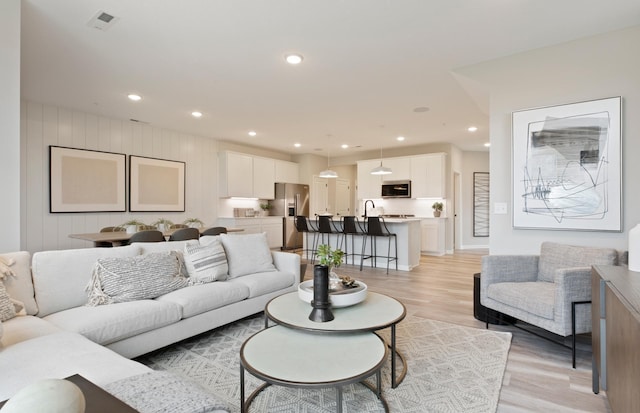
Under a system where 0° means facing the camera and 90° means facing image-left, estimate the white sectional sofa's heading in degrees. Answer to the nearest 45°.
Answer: approximately 315°

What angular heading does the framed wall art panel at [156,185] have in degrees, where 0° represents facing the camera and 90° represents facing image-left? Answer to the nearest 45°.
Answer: approximately 315°

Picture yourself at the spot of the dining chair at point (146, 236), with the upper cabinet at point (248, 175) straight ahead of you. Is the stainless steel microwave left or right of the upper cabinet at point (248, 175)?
right

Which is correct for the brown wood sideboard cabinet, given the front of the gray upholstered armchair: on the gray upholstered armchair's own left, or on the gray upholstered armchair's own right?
on the gray upholstered armchair's own left

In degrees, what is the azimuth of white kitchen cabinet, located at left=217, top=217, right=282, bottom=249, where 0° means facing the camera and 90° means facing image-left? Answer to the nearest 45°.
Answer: approximately 315°

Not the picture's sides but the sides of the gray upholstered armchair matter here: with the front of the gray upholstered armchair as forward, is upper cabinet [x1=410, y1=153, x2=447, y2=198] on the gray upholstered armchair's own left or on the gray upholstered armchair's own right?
on the gray upholstered armchair's own right

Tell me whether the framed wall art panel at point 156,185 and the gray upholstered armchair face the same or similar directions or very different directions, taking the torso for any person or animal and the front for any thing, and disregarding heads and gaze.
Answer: very different directions

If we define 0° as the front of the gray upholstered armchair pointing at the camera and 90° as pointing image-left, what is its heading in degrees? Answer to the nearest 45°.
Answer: approximately 45°
